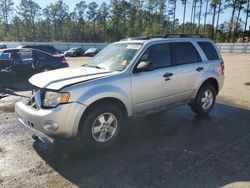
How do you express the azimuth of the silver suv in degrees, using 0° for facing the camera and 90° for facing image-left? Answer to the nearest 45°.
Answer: approximately 45°

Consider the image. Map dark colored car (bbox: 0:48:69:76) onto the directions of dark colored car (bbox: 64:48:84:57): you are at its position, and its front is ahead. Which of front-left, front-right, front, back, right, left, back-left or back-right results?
front-left

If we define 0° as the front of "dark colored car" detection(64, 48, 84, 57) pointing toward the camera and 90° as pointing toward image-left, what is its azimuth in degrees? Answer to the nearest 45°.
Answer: approximately 45°

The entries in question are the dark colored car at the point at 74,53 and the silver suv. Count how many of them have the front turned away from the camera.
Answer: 0

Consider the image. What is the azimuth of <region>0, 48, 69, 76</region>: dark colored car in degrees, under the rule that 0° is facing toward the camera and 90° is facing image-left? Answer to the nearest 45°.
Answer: approximately 90°

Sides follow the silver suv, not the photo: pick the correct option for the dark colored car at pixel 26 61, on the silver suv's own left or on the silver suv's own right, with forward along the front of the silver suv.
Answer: on the silver suv's own right

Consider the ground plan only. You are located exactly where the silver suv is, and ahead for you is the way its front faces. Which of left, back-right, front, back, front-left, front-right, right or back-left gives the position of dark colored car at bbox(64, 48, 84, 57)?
back-right

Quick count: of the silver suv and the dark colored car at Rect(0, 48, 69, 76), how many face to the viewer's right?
0
